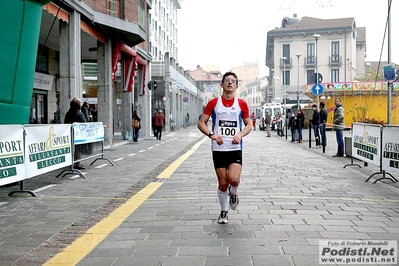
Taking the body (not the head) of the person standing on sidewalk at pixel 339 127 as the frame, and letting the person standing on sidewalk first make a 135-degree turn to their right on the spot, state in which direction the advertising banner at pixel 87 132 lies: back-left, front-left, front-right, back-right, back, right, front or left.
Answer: back

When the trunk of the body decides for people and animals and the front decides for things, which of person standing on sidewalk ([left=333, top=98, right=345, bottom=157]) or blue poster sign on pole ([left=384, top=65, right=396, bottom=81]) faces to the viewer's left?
the person standing on sidewalk

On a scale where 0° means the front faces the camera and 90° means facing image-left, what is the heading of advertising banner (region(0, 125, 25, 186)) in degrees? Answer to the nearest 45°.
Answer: approximately 315°

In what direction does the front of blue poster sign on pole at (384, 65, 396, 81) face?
toward the camera

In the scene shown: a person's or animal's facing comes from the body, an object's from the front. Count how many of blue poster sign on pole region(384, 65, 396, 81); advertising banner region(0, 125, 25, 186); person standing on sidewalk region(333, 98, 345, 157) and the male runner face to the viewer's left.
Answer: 1

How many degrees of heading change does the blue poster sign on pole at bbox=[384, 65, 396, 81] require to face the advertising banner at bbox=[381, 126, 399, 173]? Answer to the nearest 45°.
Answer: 0° — it already faces it

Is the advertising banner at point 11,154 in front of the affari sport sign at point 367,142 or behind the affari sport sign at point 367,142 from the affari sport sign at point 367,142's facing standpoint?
in front

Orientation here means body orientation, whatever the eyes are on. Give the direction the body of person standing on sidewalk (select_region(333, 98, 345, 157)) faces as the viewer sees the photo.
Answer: to the viewer's left

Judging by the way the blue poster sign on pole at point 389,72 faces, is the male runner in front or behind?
in front

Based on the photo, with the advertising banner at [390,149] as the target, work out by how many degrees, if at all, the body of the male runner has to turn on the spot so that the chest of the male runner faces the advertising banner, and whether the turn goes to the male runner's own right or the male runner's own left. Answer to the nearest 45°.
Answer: approximately 135° to the male runner's own left

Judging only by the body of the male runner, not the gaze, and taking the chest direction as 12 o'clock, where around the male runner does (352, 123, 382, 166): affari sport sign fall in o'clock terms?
The affari sport sign is roughly at 7 o'clock from the male runner.

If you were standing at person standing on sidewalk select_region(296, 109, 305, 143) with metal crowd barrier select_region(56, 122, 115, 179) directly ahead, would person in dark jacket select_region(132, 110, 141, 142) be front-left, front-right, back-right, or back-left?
front-right

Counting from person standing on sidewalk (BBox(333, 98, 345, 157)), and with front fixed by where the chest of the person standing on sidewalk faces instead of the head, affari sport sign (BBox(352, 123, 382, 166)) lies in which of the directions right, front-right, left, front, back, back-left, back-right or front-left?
left

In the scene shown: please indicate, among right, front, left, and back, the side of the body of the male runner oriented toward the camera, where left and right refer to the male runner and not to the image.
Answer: front

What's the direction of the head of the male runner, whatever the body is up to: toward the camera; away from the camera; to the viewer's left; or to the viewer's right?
toward the camera

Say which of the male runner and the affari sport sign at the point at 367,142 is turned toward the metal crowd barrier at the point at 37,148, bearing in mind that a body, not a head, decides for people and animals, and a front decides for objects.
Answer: the affari sport sign

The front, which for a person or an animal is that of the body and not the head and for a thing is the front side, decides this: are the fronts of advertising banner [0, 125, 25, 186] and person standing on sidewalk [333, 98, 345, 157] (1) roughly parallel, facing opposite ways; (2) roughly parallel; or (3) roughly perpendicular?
roughly parallel, facing opposite ways

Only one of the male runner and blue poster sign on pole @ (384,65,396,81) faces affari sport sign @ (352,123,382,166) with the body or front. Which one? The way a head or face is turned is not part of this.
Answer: the blue poster sign on pole

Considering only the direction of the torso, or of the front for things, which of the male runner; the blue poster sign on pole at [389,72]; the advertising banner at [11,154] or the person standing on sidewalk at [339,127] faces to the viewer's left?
the person standing on sidewalk
